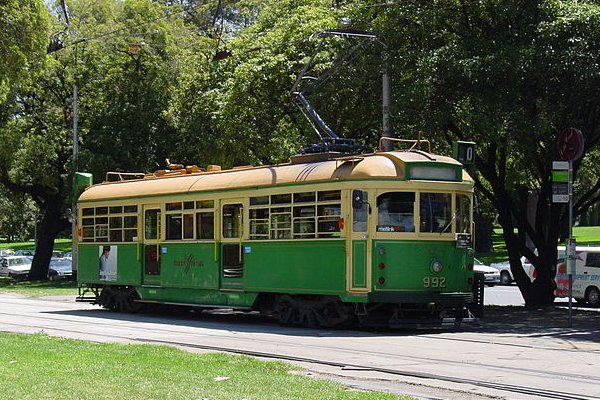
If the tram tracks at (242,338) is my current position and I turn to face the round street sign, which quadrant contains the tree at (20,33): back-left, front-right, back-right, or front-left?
back-left

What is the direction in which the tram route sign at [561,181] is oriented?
toward the camera

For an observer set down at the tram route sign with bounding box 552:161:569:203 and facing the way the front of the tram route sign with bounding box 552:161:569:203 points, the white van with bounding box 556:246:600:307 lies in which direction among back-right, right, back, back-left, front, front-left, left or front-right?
back

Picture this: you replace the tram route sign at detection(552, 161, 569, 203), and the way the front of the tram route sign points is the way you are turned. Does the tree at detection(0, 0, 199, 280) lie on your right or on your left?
on your right

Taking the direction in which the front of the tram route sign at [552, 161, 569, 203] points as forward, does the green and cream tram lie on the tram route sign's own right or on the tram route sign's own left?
on the tram route sign's own right

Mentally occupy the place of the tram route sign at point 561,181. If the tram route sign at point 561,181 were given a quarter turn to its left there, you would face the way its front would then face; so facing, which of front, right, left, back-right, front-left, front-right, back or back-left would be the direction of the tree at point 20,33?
back

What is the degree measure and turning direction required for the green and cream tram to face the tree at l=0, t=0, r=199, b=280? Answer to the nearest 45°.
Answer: approximately 135° to its left

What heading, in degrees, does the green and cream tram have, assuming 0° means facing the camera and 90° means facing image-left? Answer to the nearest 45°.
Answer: approximately 315°

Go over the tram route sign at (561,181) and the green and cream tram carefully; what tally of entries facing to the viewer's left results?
0

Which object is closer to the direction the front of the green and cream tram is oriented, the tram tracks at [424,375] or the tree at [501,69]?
the tram tracks

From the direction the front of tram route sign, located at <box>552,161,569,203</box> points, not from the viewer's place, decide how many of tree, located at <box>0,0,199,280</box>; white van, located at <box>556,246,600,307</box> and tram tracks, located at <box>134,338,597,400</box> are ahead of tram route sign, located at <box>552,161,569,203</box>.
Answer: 1
